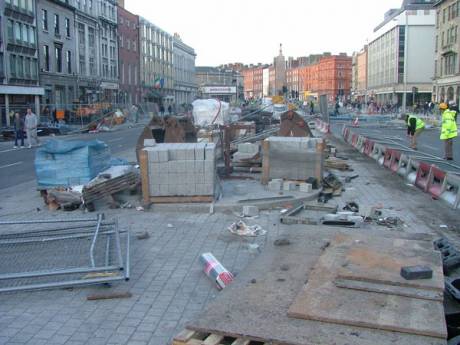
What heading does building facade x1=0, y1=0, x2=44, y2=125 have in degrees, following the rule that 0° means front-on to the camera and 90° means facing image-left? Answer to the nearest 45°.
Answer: approximately 315°

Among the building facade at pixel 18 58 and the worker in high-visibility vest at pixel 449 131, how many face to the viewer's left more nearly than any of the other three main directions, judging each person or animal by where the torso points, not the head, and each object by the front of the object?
1

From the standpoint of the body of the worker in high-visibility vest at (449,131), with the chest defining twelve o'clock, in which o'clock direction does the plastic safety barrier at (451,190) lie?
The plastic safety barrier is roughly at 9 o'clock from the worker in high-visibility vest.

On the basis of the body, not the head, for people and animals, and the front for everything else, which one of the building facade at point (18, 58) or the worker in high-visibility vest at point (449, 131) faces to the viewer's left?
the worker in high-visibility vest

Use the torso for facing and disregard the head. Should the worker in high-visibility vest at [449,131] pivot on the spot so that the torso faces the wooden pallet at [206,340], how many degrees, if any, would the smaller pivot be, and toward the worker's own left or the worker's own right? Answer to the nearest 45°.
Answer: approximately 90° to the worker's own left

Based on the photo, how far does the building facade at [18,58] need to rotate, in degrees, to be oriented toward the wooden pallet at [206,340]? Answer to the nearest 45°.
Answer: approximately 45° to its right

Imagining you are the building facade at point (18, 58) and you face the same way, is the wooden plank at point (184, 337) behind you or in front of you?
in front

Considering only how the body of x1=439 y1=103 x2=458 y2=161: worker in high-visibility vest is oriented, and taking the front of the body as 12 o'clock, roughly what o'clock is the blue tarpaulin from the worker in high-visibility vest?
The blue tarpaulin is roughly at 10 o'clock from the worker in high-visibility vest.

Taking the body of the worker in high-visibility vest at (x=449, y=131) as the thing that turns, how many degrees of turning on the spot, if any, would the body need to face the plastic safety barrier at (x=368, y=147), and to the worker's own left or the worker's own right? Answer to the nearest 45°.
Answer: approximately 45° to the worker's own right

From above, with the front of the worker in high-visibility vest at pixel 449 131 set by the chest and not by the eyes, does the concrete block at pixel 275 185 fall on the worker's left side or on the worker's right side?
on the worker's left side

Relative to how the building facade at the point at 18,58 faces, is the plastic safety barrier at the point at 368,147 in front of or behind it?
in front

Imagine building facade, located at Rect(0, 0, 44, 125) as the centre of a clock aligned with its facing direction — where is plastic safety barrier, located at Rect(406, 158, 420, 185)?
The plastic safety barrier is roughly at 1 o'clock from the building facade.

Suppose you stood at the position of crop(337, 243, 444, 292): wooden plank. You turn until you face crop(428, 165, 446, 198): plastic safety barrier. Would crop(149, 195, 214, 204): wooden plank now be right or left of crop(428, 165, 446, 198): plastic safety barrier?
left

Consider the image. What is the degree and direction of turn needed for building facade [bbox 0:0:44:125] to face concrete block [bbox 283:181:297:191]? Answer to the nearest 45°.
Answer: approximately 45° to its right

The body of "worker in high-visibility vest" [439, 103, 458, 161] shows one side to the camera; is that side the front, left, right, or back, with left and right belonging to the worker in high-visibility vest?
left

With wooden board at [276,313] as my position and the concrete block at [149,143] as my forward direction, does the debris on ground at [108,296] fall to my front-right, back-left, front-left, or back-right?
front-left

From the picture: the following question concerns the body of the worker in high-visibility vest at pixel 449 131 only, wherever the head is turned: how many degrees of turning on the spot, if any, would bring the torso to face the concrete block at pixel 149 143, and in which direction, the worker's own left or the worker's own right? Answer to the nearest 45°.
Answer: approximately 45° to the worker's own left

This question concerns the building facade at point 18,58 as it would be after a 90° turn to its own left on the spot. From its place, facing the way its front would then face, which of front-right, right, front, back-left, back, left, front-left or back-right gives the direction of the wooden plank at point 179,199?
back-right

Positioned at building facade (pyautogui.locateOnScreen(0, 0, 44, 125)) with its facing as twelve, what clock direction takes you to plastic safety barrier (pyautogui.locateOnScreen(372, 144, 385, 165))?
The plastic safety barrier is roughly at 1 o'clock from the building facade.

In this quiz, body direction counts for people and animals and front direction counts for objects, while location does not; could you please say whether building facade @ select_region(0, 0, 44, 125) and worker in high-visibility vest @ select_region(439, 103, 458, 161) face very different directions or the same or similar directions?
very different directions
